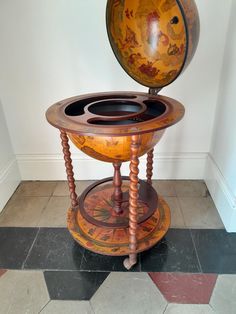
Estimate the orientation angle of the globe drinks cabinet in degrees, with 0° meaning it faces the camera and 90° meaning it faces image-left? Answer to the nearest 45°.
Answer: approximately 45°
